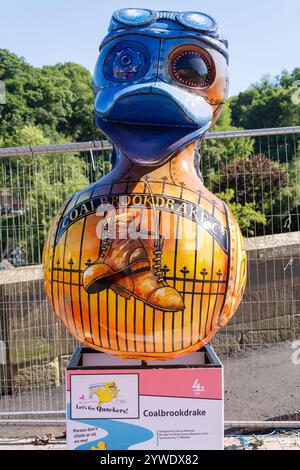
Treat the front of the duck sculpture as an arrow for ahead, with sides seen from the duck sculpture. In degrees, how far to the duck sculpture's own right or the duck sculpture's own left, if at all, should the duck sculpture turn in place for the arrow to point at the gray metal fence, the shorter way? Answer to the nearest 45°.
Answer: approximately 180°

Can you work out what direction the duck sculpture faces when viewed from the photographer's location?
facing the viewer

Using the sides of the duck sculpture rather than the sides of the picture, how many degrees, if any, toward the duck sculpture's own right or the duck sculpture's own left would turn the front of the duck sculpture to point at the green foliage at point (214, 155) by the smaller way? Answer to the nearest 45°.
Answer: approximately 180°

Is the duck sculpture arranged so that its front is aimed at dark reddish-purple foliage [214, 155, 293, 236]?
no
